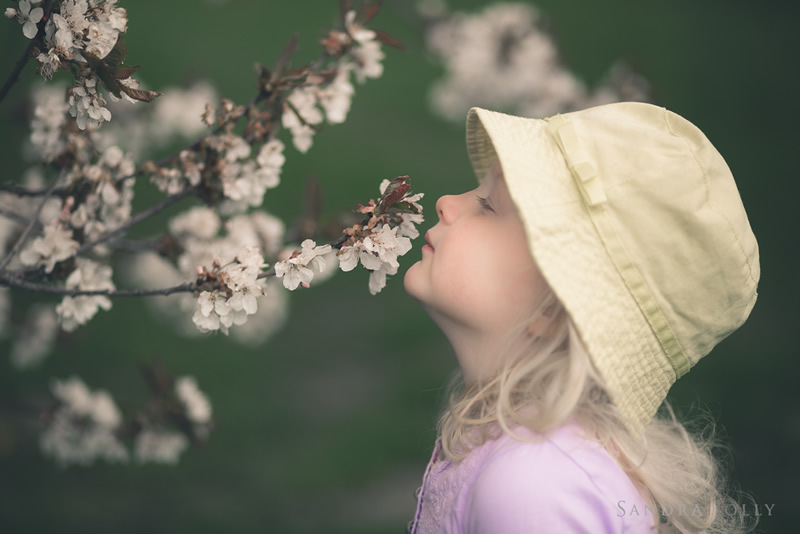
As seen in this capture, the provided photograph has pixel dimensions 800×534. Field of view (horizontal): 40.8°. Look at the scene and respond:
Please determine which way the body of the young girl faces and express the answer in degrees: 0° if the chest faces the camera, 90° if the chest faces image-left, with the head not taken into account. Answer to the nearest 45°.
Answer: approximately 90°

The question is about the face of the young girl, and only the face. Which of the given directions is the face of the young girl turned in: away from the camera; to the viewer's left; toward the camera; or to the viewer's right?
to the viewer's left

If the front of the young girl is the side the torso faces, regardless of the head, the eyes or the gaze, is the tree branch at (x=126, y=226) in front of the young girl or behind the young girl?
in front

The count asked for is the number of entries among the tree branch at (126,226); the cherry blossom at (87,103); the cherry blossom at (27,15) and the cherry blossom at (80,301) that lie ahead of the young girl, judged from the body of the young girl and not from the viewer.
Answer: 4

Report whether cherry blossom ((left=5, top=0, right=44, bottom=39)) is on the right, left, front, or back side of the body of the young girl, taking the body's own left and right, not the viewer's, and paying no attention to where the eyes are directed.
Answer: front

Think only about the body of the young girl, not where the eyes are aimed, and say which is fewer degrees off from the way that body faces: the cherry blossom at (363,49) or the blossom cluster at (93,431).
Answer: the blossom cluster

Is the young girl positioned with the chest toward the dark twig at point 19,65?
yes
